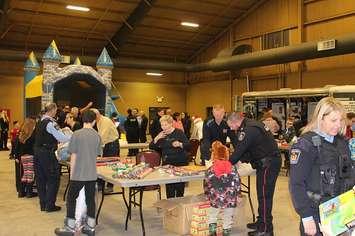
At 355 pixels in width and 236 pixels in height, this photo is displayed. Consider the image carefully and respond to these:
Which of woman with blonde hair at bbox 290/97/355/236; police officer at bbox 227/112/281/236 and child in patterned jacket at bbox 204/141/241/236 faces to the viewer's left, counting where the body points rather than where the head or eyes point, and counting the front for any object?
the police officer

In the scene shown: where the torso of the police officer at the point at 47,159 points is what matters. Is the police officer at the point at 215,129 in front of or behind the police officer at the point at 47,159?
in front

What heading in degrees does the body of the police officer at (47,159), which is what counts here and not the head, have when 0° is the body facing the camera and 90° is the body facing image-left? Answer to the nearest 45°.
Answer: approximately 270°

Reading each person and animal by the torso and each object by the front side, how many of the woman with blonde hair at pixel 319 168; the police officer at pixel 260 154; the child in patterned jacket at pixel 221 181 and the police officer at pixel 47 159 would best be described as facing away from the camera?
1

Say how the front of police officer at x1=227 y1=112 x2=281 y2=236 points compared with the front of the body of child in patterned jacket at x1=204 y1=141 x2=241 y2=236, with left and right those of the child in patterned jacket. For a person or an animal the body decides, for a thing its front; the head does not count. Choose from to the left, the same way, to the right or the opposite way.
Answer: to the left

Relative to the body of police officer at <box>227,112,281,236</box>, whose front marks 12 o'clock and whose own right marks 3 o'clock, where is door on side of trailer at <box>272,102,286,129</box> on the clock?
The door on side of trailer is roughly at 3 o'clock from the police officer.

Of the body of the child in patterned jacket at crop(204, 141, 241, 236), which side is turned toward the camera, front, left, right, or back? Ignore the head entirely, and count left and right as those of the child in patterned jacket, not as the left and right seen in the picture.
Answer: back

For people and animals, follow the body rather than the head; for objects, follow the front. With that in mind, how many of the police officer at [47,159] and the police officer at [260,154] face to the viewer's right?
1

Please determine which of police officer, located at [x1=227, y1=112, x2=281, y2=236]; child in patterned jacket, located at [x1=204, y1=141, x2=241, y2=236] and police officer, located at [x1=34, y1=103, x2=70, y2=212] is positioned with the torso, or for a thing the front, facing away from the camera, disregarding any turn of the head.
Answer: the child in patterned jacket

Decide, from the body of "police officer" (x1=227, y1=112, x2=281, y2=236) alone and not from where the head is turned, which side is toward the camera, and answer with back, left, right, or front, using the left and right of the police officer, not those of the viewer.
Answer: left

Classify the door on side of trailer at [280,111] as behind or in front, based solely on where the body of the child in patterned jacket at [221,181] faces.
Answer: in front

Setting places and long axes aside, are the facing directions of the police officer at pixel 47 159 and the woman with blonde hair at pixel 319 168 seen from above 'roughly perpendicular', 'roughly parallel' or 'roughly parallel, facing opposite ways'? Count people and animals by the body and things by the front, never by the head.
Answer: roughly perpendicular

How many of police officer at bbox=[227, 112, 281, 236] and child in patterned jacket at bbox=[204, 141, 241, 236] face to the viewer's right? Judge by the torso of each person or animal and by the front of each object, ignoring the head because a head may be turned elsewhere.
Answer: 0

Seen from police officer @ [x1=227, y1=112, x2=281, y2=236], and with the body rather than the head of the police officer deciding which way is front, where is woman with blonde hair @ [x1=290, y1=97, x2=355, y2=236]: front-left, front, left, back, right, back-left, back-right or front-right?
left

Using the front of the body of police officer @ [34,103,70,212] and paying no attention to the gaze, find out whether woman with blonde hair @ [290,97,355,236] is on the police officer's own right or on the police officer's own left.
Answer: on the police officer's own right

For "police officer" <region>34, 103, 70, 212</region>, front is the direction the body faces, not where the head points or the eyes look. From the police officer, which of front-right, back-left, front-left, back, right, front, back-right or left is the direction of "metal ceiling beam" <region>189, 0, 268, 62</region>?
front-left

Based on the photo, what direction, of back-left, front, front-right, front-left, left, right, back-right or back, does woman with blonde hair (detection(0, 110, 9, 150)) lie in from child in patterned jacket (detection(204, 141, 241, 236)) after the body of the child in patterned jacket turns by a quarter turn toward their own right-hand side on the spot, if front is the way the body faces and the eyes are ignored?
back-left

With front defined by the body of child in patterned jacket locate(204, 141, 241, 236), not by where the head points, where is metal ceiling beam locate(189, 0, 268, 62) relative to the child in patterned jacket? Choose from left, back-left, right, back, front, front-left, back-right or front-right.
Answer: front
